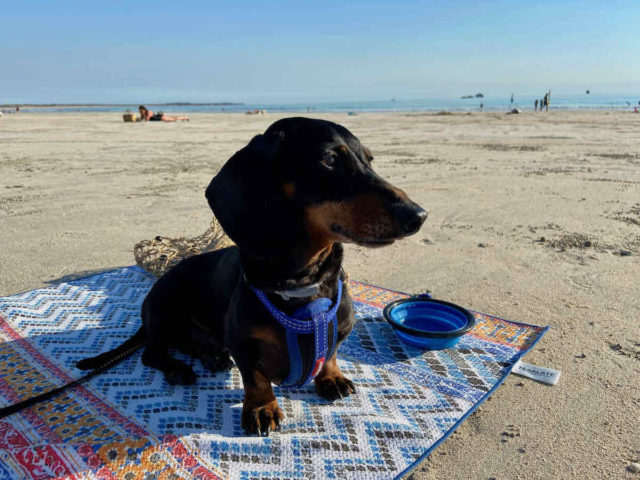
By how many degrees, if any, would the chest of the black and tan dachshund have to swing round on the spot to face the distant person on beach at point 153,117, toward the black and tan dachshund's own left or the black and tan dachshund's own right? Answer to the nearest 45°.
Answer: approximately 135° to the black and tan dachshund's own left

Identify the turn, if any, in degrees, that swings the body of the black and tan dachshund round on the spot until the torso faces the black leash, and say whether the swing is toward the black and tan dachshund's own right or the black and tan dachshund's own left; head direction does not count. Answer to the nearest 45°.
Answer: approximately 135° to the black and tan dachshund's own right

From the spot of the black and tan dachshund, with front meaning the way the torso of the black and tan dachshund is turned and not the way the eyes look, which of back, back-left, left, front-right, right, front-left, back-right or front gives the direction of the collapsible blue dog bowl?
left

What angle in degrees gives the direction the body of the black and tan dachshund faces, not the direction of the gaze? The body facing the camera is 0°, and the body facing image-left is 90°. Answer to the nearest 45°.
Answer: approximately 315°
